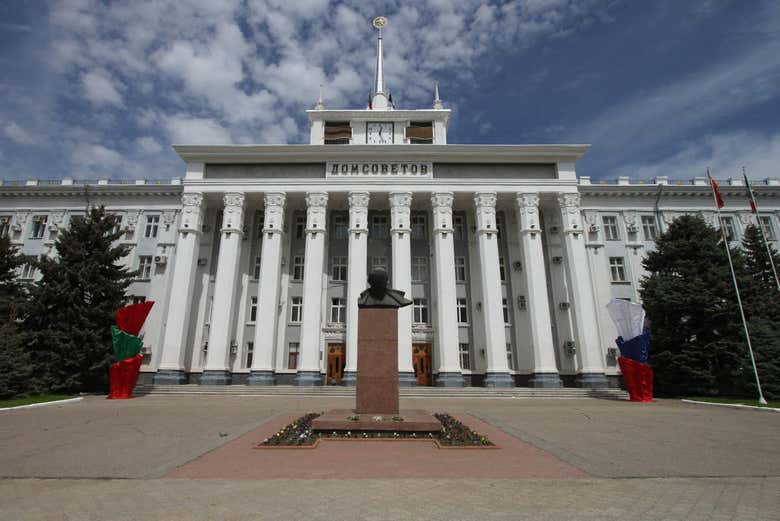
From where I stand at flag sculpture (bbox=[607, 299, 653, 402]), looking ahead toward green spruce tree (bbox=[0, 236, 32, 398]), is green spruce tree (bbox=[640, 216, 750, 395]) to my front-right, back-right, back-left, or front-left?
back-right

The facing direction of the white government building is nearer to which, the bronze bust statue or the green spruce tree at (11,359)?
the bronze bust statue

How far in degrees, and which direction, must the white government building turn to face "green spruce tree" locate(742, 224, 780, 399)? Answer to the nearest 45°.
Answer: approximately 90° to its left

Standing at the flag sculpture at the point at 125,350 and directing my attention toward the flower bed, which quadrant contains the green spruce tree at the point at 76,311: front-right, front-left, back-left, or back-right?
back-right

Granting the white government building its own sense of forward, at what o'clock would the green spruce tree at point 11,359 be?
The green spruce tree is roughly at 2 o'clock from the white government building.

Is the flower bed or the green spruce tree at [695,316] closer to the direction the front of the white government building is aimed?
the flower bed

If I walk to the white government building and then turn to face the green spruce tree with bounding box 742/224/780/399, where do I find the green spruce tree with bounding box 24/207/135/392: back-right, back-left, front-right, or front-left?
back-right

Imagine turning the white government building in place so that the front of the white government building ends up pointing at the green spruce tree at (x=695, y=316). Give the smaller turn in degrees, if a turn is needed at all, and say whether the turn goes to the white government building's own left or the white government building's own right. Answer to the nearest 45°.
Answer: approximately 90° to the white government building's own left

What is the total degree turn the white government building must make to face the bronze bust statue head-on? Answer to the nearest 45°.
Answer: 0° — it already faces it

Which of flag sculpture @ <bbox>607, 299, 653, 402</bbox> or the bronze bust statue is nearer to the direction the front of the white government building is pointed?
the bronze bust statue

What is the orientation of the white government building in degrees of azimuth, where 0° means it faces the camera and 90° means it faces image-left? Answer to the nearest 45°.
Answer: approximately 0°
